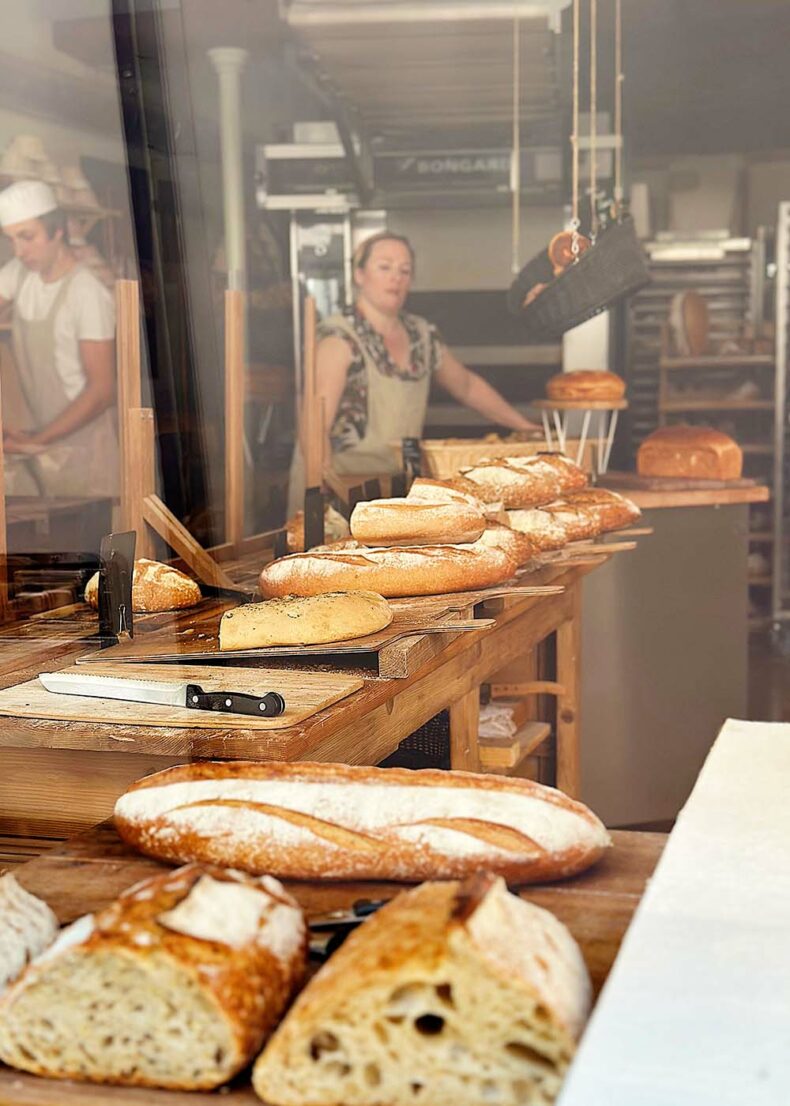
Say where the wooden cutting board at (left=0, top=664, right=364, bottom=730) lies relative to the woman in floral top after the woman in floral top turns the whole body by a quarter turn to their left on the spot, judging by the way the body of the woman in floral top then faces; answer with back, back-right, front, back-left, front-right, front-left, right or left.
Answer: back-right

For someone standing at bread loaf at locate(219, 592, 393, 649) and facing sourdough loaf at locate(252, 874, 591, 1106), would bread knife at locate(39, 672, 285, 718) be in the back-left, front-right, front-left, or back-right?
front-right

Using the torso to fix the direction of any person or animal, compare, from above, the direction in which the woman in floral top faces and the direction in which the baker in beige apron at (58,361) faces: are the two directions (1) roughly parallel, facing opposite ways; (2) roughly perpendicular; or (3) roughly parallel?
roughly perpendicular

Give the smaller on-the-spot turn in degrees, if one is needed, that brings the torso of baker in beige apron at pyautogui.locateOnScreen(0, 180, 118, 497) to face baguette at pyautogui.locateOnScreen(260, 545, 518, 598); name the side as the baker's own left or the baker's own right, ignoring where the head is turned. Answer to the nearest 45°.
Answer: approximately 45° to the baker's own left

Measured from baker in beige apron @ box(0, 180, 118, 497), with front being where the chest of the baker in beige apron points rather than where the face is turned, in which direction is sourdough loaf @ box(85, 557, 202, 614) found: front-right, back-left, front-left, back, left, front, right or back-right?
front-left

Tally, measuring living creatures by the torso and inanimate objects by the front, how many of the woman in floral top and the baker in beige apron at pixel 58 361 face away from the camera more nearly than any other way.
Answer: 0

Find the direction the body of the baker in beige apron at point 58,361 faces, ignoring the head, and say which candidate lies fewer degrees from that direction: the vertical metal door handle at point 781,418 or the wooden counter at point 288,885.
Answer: the wooden counter

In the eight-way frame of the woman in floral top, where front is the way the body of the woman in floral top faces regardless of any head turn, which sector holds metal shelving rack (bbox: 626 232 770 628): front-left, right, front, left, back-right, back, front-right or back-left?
left

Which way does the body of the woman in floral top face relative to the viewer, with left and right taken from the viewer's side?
facing the viewer and to the right of the viewer
